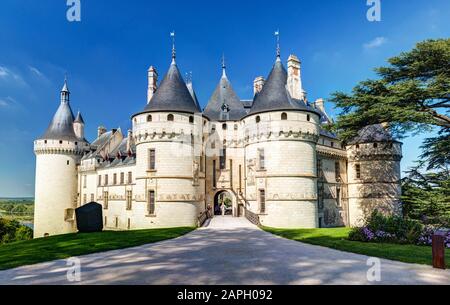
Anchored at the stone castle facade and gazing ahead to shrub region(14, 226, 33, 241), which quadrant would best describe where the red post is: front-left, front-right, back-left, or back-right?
back-left

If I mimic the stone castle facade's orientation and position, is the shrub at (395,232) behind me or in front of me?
in front

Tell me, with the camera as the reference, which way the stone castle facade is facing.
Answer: facing the viewer

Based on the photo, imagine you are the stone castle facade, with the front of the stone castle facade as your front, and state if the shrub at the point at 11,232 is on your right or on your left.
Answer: on your right

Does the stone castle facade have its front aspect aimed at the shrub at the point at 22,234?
no

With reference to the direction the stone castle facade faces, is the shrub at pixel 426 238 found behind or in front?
in front

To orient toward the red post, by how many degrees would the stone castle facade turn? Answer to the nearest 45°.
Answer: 0° — it already faces it
